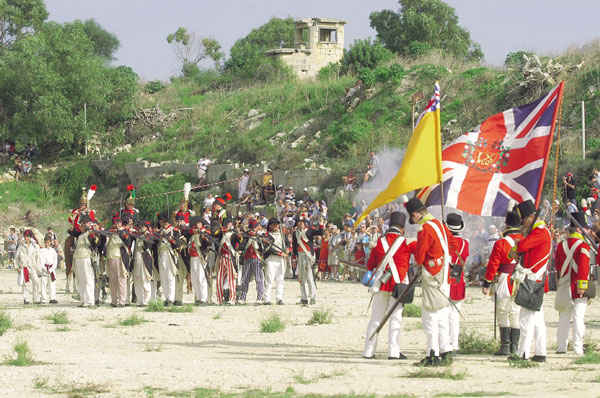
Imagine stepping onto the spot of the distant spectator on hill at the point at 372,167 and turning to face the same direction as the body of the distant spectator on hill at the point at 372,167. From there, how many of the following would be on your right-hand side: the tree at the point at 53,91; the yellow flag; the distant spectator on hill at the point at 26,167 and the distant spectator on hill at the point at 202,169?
3

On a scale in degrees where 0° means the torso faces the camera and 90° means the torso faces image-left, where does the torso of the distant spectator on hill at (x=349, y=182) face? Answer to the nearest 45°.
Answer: approximately 0°

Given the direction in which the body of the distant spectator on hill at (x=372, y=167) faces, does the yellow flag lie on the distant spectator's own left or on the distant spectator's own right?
on the distant spectator's own left

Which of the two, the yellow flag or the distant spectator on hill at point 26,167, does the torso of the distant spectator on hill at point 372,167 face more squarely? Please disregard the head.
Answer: the yellow flag

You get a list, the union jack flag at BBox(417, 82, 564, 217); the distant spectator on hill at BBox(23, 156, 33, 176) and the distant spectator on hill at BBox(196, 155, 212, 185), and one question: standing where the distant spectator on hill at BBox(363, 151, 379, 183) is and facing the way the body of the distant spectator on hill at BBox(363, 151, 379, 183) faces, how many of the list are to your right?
2

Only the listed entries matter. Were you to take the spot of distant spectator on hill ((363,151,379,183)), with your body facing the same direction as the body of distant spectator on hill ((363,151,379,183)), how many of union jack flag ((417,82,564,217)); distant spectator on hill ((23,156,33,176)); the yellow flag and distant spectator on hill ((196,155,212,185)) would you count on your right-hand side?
2

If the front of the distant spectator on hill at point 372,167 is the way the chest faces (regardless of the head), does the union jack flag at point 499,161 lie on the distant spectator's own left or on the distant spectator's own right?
on the distant spectator's own left

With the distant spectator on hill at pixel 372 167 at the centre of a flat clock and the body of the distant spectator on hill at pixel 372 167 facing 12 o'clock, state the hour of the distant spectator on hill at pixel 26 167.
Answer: the distant spectator on hill at pixel 26 167 is roughly at 3 o'clock from the distant spectator on hill at pixel 372 167.

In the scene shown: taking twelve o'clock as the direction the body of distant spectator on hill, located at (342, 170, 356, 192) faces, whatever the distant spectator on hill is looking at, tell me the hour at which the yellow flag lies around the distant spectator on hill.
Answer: The yellow flag is roughly at 12 o'clock from the distant spectator on hill.

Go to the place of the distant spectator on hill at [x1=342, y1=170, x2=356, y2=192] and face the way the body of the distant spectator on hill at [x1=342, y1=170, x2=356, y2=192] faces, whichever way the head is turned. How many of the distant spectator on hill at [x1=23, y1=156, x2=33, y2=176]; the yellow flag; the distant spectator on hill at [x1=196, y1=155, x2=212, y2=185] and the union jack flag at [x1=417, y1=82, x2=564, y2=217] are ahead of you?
2

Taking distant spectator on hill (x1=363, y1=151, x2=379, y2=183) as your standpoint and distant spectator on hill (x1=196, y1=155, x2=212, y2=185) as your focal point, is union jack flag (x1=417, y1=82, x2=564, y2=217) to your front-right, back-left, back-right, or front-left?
back-left

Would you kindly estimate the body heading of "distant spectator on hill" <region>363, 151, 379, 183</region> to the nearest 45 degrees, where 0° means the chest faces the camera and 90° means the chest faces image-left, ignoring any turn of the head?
approximately 45°

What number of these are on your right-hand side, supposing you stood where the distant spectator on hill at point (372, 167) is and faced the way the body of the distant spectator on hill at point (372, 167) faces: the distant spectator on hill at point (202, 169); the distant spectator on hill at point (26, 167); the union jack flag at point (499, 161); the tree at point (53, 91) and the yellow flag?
3

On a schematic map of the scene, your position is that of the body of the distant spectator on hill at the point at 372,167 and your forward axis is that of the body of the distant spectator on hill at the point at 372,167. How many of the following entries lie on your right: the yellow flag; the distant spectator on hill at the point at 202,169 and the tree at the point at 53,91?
2

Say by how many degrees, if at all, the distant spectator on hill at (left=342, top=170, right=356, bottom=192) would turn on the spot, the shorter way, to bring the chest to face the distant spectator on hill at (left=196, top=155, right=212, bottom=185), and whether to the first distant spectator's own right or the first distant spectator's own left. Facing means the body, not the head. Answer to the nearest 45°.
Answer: approximately 135° to the first distant spectator's own right
